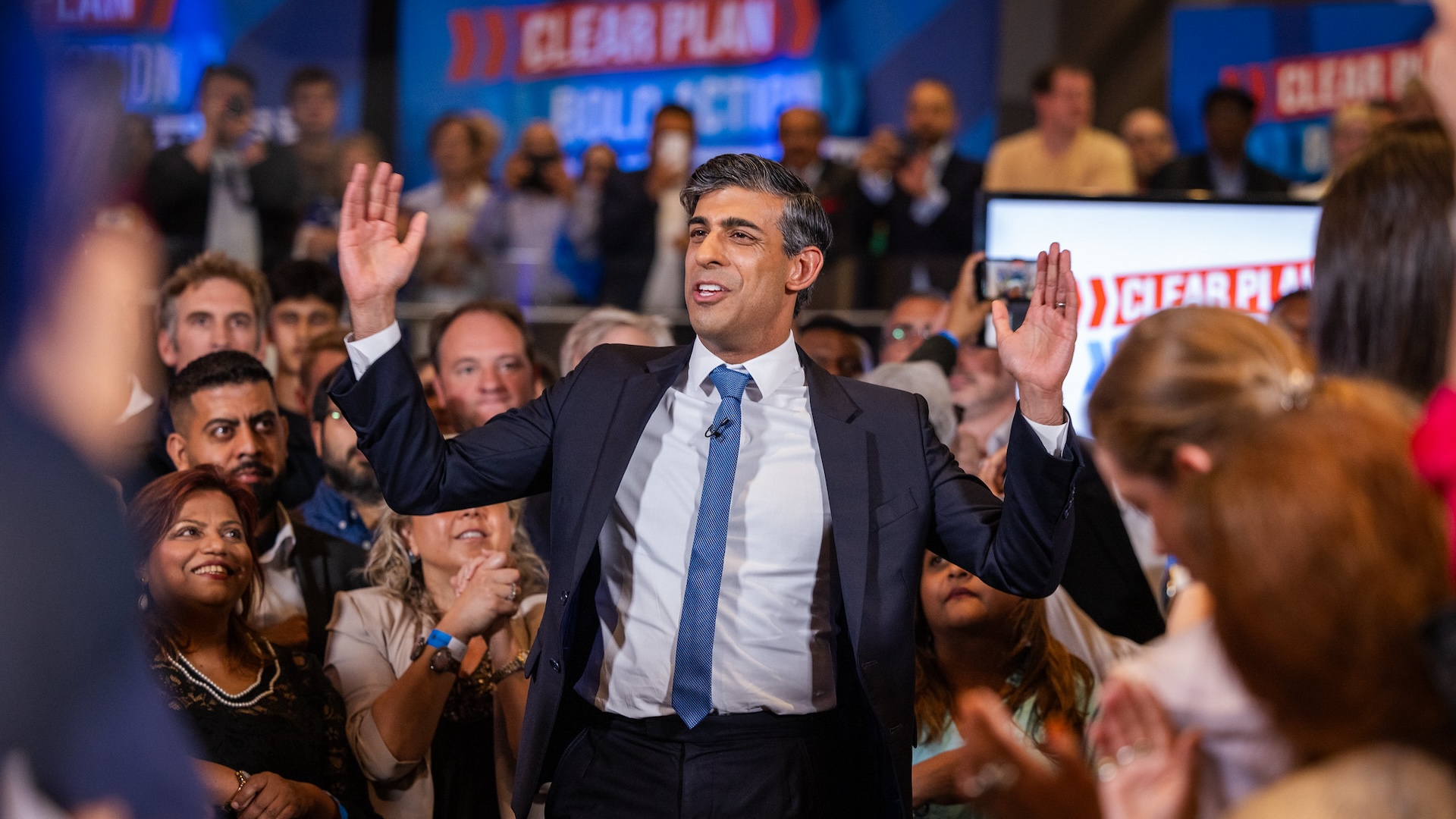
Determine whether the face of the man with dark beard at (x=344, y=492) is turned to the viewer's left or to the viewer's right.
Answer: to the viewer's right

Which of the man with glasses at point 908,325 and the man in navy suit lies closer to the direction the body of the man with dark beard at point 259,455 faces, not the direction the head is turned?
the man in navy suit

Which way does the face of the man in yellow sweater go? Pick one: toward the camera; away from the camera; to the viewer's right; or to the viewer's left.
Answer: toward the camera

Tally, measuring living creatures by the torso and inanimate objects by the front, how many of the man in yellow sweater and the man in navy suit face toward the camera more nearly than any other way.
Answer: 2

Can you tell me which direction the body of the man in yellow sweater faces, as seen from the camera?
toward the camera

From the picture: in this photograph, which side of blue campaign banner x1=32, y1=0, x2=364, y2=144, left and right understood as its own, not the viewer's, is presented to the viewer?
front

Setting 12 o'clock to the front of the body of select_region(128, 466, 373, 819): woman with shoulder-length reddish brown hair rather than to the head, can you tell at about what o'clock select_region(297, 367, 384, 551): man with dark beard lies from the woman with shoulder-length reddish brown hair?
The man with dark beard is roughly at 8 o'clock from the woman with shoulder-length reddish brown hair.

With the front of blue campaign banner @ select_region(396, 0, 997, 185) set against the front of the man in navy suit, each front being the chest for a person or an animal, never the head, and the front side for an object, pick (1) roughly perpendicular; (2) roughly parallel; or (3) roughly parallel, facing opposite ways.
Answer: roughly parallel

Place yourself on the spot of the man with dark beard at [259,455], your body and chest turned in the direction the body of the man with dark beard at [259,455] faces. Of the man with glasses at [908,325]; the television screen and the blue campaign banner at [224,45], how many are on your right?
0

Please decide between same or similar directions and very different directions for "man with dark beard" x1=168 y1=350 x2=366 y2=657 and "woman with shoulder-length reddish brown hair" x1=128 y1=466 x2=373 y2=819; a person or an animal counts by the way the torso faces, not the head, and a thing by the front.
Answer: same or similar directions

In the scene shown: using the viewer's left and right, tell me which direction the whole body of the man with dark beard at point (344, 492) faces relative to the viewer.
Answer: facing the viewer and to the right of the viewer

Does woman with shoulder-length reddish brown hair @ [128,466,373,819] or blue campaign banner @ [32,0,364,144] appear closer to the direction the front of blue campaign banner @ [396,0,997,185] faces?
the woman with shoulder-length reddish brown hair

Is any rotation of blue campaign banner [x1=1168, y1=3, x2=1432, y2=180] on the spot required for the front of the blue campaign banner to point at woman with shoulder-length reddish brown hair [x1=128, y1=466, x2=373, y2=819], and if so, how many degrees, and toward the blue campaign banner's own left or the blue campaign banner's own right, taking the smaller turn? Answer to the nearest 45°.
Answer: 0° — it already faces them

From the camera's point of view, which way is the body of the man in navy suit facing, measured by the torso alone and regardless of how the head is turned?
toward the camera

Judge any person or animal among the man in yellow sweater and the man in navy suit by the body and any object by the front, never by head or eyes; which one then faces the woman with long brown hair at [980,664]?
the man in yellow sweater

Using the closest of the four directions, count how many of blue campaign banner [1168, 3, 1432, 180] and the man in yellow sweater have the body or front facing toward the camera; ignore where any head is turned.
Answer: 2

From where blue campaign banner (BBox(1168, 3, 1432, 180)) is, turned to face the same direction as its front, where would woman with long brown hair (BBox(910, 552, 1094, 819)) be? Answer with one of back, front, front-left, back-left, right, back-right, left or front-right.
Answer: front

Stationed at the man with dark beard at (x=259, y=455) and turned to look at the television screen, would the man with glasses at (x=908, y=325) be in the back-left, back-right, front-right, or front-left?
front-left

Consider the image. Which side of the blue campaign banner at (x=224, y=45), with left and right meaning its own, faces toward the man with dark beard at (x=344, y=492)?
front
